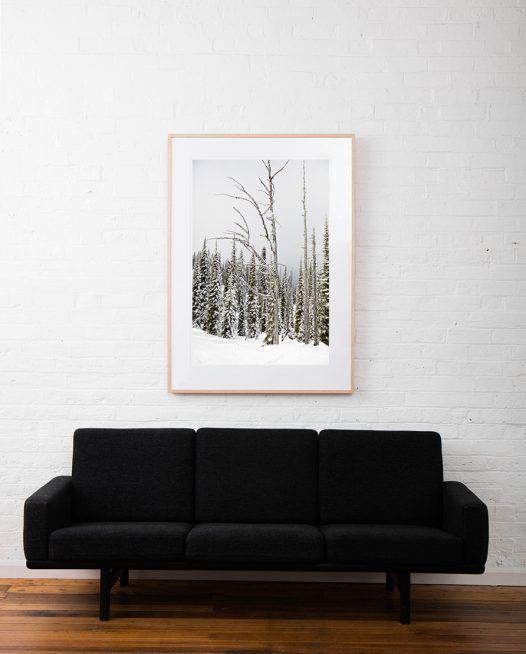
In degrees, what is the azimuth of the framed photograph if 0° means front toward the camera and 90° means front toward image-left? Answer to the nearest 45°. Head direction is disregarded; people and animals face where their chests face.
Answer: approximately 0°

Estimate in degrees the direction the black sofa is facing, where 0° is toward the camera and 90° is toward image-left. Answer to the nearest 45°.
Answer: approximately 0°

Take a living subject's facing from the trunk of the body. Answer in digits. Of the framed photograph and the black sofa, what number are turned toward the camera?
2
